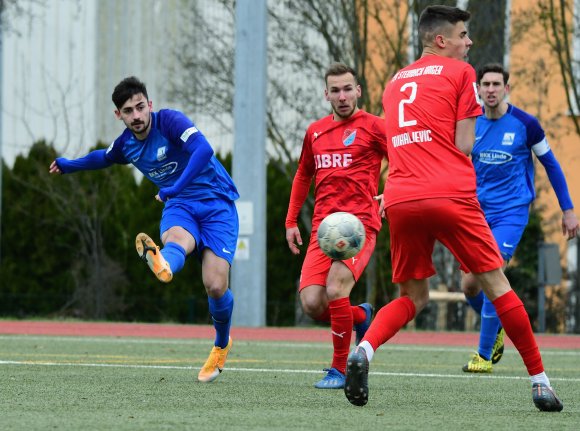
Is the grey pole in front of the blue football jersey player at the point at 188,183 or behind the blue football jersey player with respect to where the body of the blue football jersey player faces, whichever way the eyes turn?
behind

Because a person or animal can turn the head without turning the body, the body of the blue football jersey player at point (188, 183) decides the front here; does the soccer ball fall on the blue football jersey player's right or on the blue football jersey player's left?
on the blue football jersey player's left

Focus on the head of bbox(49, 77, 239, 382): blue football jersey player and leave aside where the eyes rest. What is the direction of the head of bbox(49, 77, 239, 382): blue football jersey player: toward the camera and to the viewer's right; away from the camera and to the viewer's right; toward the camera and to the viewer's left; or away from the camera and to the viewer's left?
toward the camera and to the viewer's right
